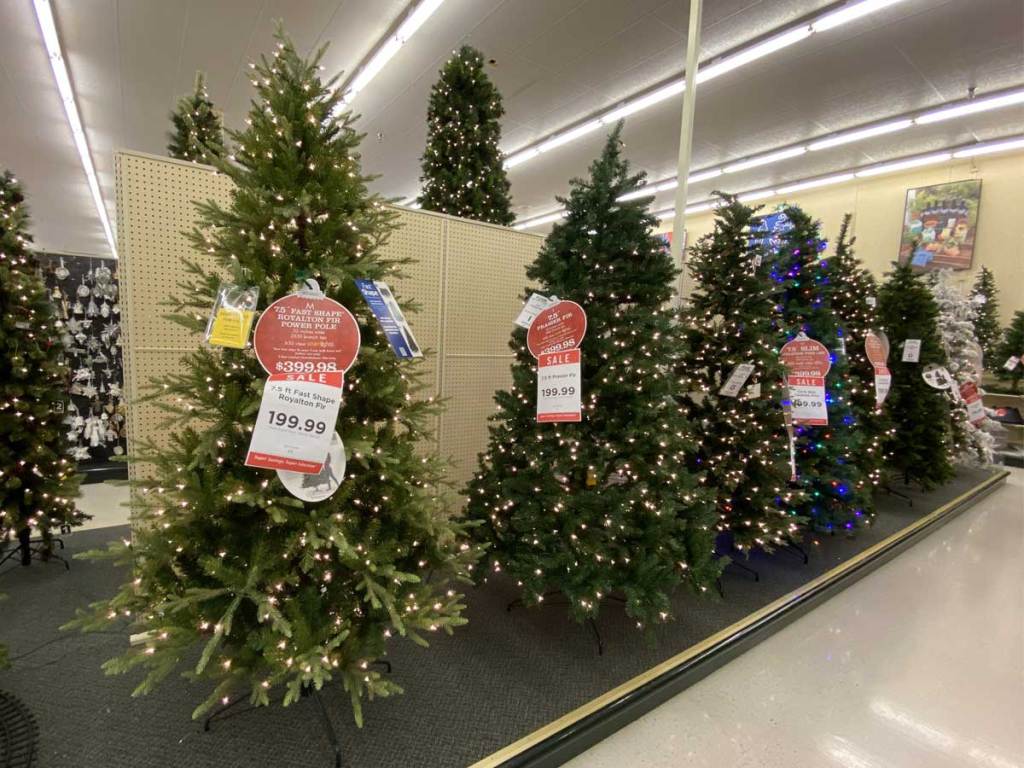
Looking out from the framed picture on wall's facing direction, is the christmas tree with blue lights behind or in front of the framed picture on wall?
in front

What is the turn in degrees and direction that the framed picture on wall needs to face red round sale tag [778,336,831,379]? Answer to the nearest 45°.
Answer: approximately 45° to its left

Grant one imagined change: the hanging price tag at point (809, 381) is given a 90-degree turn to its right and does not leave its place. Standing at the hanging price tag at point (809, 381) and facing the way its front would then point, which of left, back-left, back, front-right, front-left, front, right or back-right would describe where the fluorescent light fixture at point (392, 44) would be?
front

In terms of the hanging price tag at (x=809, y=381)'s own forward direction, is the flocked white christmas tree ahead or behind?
behind

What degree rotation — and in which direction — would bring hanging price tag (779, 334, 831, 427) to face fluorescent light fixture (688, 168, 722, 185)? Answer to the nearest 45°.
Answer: approximately 180°

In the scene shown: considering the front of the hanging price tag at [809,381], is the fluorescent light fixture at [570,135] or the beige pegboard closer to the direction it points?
the beige pegboard

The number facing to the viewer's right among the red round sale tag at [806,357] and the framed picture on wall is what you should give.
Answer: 0

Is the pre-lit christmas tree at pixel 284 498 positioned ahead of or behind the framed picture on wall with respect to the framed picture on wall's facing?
ahead

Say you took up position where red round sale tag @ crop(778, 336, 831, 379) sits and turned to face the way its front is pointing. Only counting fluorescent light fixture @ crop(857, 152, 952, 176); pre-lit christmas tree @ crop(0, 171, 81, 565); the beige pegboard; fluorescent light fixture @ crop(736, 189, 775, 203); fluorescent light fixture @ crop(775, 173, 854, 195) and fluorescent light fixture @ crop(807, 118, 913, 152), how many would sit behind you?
4

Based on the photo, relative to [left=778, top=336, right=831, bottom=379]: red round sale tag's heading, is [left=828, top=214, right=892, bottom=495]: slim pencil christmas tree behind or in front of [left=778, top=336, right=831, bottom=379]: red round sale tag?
behind

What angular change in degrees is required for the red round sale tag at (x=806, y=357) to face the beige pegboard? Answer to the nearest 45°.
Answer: approximately 45° to its right

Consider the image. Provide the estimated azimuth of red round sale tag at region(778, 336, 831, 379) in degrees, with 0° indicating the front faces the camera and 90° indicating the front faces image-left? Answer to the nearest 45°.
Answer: approximately 0°

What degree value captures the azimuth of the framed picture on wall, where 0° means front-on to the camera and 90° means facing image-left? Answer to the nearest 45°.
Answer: approximately 45°
